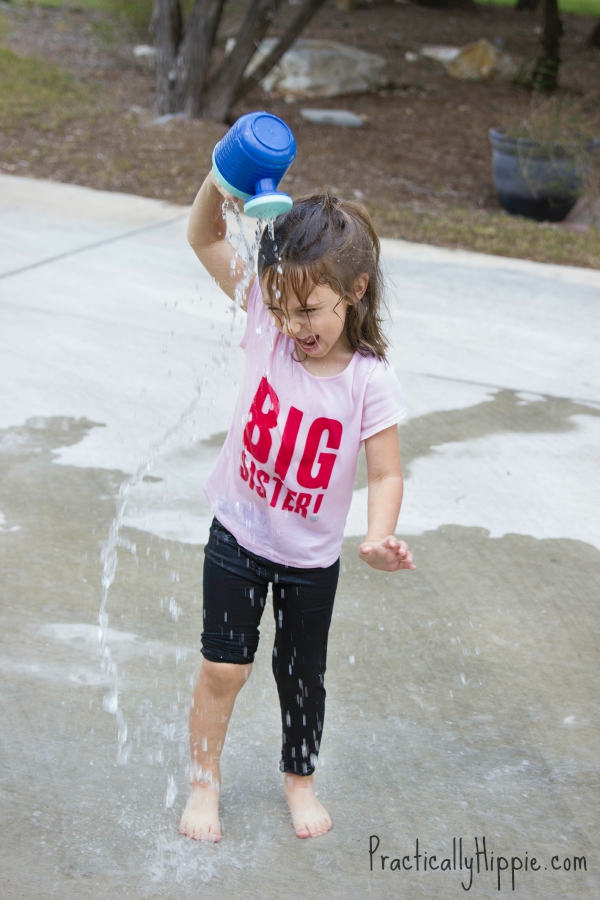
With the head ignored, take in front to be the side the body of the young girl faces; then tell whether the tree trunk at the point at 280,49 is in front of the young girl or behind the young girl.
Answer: behind

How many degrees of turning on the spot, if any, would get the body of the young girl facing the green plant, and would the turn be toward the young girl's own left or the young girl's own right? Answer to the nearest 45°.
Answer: approximately 180°

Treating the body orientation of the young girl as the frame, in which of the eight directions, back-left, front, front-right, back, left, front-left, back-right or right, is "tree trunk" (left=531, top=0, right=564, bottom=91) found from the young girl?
back

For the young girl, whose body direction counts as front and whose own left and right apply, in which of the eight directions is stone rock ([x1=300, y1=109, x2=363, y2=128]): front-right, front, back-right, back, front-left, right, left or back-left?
back

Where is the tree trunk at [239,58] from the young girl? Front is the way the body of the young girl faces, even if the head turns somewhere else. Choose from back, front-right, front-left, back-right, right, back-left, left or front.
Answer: back

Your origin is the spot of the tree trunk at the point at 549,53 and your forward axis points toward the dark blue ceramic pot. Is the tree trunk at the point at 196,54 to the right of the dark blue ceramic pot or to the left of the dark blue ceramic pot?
right

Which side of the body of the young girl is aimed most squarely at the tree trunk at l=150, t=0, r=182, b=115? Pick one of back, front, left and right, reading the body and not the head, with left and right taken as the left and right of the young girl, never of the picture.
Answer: back

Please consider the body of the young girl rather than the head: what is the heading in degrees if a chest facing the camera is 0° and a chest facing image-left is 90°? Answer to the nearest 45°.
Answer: approximately 0°

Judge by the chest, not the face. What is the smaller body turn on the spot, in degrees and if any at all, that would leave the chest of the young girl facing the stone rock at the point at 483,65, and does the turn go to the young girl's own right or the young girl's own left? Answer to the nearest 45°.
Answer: approximately 180°
